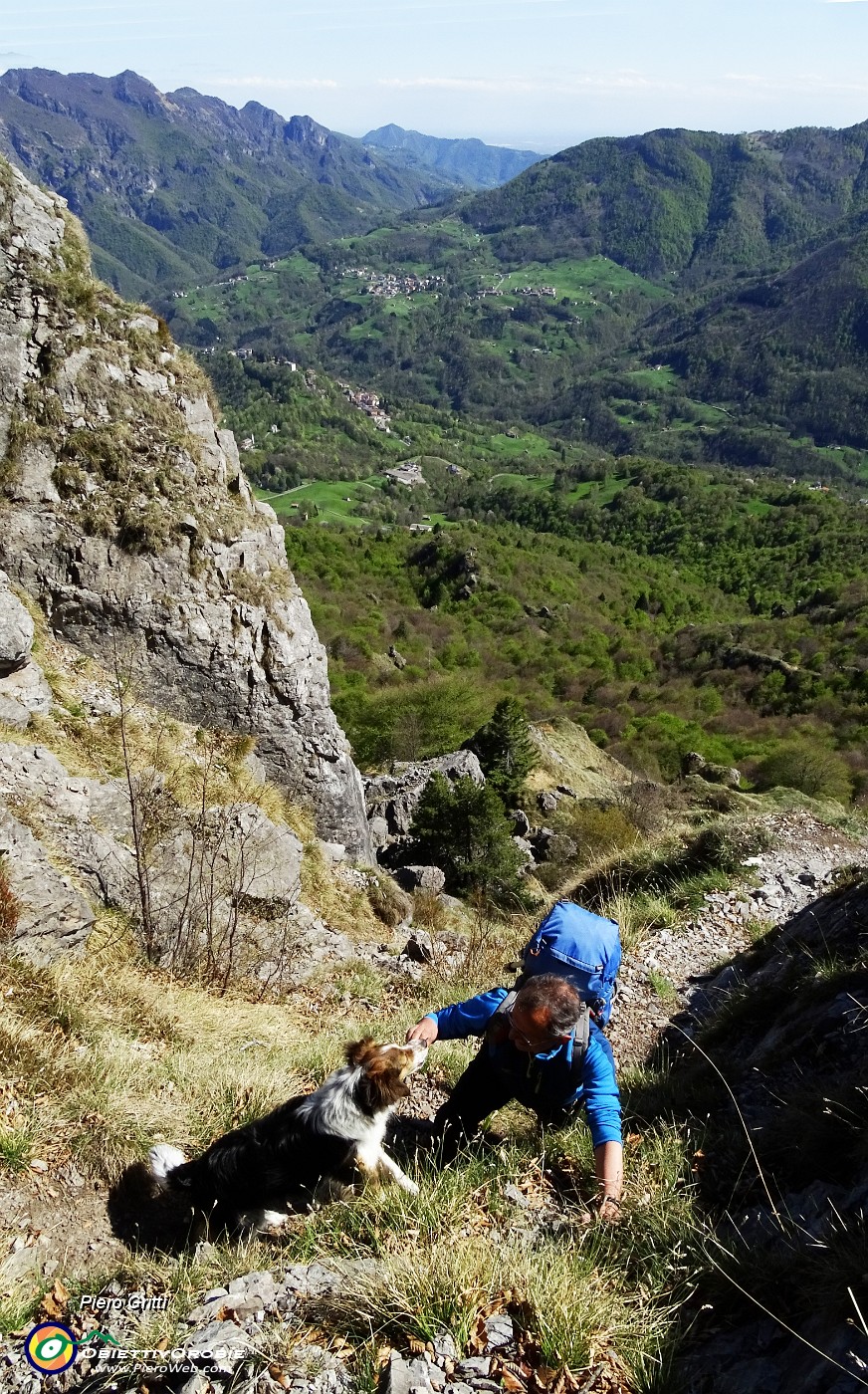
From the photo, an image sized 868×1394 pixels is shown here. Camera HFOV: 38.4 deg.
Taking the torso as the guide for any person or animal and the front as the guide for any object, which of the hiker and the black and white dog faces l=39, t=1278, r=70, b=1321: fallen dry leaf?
the hiker

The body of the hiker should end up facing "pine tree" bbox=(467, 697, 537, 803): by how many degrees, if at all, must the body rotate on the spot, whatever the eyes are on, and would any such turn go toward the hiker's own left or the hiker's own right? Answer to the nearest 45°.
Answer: approximately 135° to the hiker's own right

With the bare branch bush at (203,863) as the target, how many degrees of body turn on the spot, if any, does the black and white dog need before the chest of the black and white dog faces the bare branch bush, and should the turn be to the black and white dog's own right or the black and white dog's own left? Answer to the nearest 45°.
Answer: approximately 90° to the black and white dog's own left

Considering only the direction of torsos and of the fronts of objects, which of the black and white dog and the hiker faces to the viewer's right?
the black and white dog

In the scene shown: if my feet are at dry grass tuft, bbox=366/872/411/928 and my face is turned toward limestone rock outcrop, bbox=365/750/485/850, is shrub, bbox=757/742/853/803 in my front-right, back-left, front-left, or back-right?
front-right

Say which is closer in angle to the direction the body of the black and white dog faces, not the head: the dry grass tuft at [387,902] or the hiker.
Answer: the hiker

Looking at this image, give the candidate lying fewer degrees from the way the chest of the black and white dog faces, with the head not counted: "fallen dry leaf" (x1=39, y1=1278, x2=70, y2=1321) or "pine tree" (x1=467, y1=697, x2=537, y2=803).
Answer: the pine tree

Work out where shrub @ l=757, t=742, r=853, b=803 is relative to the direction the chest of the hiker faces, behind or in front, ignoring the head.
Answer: behind

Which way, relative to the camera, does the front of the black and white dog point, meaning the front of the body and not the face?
to the viewer's right

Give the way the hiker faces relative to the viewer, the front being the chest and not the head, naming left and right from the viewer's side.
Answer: facing the viewer and to the left of the viewer

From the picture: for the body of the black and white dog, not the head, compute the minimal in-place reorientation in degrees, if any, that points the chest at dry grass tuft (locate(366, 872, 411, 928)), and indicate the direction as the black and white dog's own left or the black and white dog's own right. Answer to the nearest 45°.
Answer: approximately 90° to the black and white dog's own left

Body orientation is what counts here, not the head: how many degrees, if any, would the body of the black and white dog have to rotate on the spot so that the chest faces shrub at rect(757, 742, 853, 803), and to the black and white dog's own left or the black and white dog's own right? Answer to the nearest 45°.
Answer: approximately 45° to the black and white dog's own left

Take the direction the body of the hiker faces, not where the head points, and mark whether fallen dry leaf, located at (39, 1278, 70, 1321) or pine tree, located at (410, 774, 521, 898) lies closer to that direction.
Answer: the fallen dry leaf

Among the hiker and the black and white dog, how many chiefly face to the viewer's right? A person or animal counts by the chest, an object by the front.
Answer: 1

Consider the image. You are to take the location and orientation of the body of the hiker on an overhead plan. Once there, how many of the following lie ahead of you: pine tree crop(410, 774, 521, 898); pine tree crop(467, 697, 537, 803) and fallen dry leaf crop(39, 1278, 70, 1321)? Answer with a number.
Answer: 1
